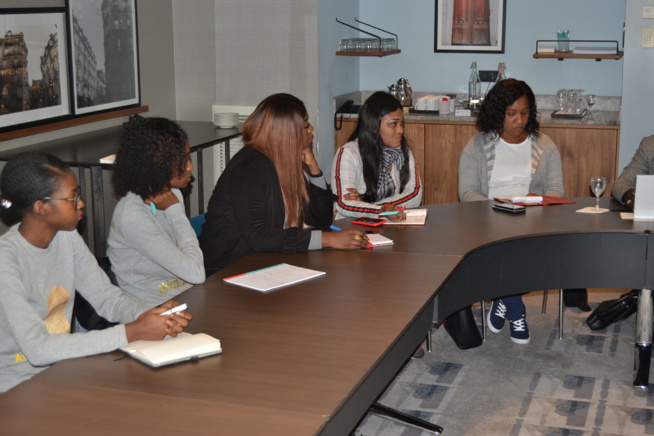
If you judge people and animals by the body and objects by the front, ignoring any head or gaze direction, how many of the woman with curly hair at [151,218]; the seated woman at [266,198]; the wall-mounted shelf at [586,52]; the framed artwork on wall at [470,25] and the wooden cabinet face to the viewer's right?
2

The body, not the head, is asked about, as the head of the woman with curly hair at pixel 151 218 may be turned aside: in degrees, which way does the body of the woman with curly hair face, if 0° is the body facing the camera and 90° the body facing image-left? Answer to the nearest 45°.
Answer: approximately 270°

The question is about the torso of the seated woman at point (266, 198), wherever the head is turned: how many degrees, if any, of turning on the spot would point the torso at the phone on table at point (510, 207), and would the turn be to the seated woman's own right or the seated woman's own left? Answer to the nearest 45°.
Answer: approximately 45° to the seated woman's own left

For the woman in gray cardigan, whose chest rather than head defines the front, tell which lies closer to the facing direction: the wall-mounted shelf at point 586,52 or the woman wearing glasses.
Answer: the woman wearing glasses

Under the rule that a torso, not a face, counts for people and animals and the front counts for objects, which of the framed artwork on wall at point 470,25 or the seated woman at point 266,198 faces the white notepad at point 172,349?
the framed artwork on wall

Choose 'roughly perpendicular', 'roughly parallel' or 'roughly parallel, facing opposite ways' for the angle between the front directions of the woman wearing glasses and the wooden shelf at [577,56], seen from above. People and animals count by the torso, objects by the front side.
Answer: roughly perpendicular

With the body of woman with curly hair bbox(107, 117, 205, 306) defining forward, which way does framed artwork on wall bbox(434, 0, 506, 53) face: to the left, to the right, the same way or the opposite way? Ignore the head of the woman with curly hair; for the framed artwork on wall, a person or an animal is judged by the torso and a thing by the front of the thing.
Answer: to the right

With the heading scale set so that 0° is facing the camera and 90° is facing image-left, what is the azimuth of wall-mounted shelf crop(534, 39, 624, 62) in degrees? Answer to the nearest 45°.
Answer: approximately 0°

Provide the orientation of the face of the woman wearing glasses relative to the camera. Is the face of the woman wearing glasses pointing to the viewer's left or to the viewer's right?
to the viewer's right

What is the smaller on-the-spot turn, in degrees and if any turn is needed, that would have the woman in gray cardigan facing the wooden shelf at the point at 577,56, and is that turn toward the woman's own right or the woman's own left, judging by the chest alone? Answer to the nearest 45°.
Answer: approximately 180°

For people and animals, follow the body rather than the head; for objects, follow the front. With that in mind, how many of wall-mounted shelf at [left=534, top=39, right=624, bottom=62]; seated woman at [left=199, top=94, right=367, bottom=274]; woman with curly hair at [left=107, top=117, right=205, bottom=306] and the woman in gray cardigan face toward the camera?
2
